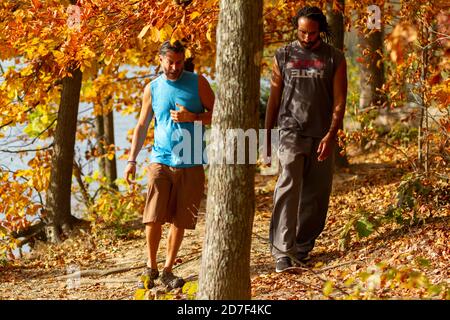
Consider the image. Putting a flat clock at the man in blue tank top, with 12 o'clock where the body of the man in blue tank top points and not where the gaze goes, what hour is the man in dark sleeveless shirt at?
The man in dark sleeveless shirt is roughly at 9 o'clock from the man in blue tank top.

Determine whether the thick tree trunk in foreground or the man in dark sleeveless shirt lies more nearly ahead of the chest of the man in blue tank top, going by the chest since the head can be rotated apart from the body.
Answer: the thick tree trunk in foreground

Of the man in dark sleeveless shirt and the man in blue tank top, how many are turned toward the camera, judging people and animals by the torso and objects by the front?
2

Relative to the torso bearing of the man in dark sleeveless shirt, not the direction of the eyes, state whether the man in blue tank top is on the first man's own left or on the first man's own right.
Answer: on the first man's own right

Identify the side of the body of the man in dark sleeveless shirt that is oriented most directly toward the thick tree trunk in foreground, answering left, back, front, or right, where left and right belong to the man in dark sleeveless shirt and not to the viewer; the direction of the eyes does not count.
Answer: front

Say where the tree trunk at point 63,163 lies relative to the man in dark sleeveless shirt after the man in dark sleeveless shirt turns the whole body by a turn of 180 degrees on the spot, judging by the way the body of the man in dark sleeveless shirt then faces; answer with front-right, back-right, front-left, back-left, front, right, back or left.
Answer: front-left

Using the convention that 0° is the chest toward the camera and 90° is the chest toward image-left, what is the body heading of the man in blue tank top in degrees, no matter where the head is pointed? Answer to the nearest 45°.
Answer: approximately 0°

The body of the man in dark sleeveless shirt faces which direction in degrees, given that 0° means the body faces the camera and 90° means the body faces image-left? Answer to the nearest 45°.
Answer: approximately 0°
